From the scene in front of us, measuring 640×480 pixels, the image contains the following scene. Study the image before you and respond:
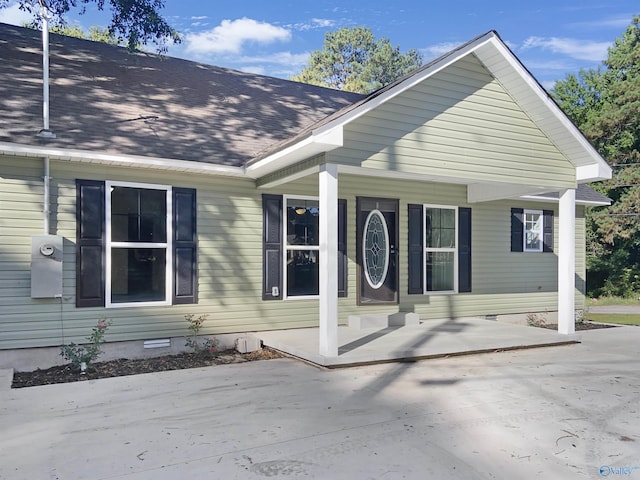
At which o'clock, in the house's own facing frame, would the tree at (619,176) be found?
The tree is roughly at 9 o'clock from the house.

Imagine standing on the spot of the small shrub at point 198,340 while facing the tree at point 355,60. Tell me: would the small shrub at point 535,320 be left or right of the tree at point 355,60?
right

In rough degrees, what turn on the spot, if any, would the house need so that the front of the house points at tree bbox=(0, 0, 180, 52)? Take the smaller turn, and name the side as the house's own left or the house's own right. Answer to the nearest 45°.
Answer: approximately 180°

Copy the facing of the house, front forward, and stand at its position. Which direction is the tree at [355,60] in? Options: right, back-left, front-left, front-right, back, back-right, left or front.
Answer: back-left

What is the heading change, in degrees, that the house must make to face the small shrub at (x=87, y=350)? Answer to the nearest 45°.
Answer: approximately 90° to its right
